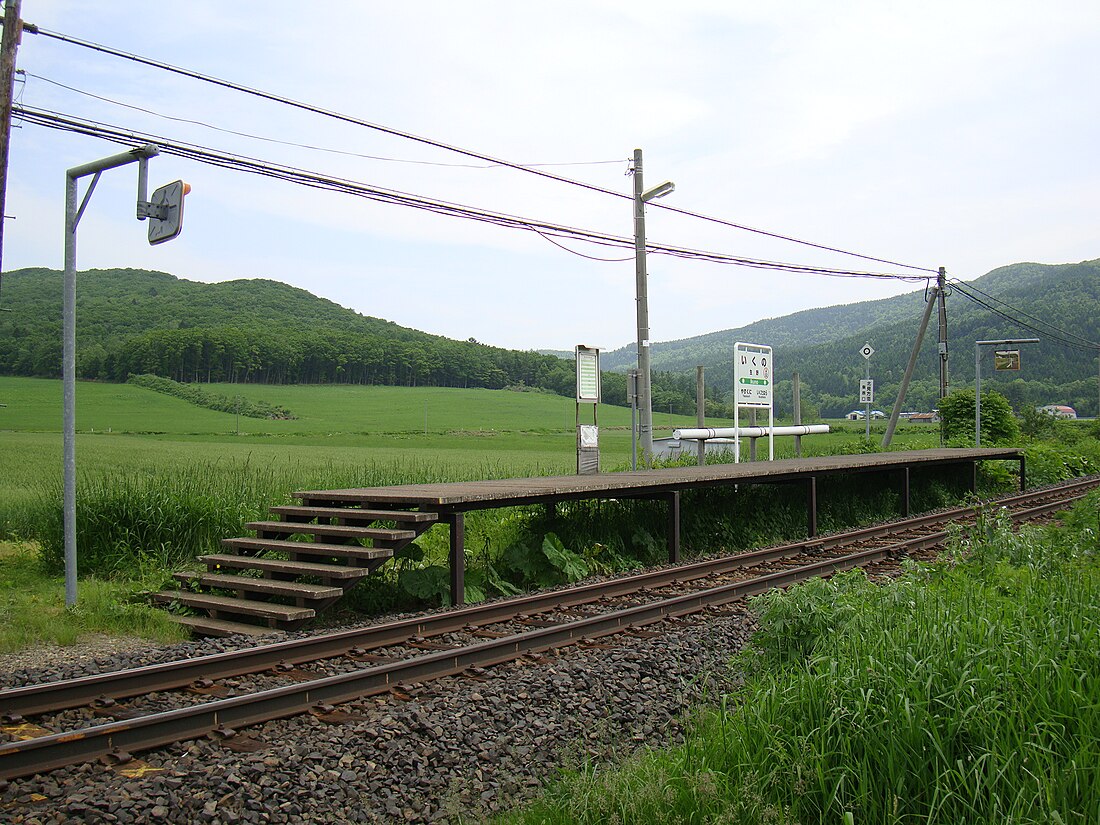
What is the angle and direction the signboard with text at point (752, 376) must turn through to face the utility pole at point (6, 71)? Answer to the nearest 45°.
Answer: approximately 90° to its right

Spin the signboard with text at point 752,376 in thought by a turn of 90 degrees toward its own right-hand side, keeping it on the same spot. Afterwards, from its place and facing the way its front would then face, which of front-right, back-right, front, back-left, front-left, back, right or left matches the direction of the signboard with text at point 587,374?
front

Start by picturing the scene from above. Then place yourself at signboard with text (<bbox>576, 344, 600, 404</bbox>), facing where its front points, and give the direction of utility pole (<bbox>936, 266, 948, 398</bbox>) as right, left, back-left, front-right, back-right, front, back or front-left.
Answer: left

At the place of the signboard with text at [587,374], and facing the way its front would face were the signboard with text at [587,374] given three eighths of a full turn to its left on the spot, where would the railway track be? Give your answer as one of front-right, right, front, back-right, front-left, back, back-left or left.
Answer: back

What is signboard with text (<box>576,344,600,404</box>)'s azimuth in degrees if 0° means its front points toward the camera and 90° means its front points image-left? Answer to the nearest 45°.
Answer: approximately 315°

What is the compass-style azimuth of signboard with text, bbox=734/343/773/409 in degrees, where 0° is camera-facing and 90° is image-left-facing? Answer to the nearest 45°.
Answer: approximately 315°
